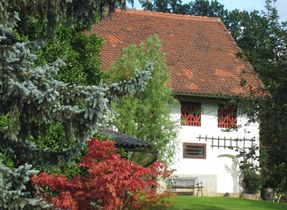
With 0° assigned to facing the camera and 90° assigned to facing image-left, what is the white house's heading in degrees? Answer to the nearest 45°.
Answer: approximately 0°

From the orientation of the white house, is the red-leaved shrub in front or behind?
in front
